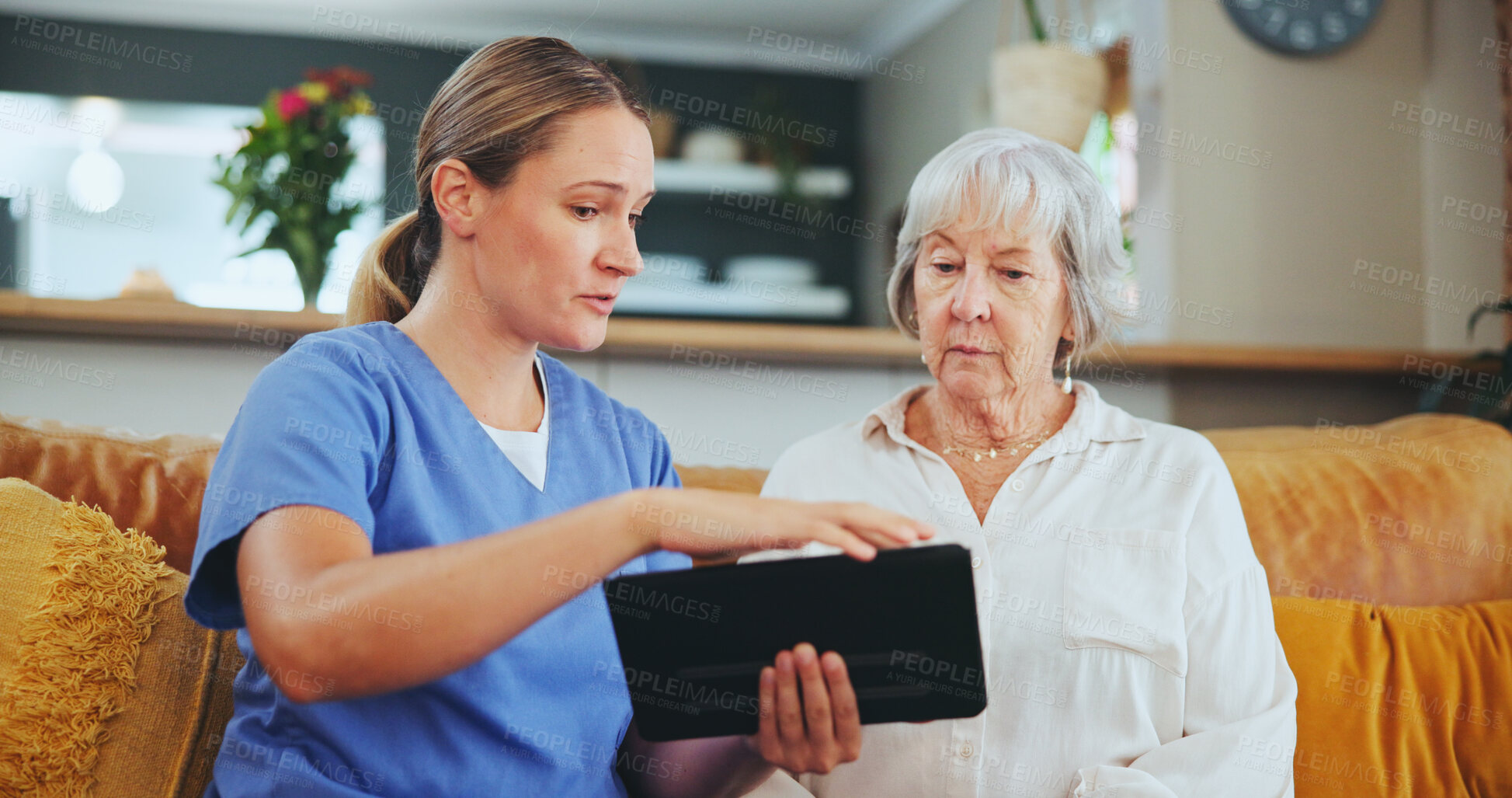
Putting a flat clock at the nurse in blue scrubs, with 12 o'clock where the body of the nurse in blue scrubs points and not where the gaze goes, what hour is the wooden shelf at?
The wooden shelf is roughly at 8 o'clock from the nurse in blue scrubs.

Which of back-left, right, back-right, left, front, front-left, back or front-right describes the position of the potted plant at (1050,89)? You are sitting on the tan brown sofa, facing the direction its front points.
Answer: back

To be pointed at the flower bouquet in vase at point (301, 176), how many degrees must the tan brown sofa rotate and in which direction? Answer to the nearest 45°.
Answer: approximately 135° to its right

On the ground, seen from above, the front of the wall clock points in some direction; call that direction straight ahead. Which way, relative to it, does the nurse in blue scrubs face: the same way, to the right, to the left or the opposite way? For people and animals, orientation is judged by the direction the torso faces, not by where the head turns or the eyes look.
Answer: to the left

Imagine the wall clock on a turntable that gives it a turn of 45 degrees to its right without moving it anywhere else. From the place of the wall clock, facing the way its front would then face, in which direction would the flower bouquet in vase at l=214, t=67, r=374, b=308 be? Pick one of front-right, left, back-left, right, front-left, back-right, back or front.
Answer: front

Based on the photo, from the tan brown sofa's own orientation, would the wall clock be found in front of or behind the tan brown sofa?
behind

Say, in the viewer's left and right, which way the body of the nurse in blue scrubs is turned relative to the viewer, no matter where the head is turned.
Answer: facing the viewer and to the right of the viewer

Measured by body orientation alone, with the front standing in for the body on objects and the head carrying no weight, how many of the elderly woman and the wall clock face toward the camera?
2

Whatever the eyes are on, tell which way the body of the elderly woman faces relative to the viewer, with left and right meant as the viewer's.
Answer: facing the viewer

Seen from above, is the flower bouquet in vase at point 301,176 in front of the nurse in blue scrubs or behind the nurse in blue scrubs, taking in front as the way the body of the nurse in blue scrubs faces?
behind

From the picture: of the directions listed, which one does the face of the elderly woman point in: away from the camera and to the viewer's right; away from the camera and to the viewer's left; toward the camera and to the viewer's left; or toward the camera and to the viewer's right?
toward the camera and to the viewer's left

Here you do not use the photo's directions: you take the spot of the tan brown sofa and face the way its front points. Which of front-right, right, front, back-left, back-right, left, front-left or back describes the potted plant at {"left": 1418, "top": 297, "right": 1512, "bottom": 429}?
back-left

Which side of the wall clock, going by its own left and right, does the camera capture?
front

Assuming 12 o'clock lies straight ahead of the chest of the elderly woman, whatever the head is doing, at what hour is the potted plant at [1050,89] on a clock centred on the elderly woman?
The potted plant is roughly at 6 o'clock from the elderly woman.
